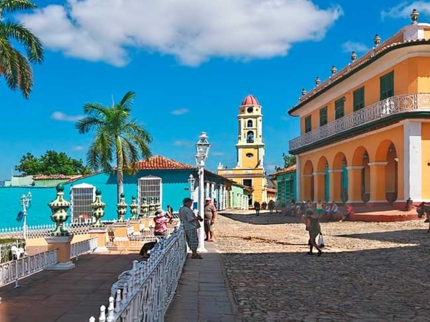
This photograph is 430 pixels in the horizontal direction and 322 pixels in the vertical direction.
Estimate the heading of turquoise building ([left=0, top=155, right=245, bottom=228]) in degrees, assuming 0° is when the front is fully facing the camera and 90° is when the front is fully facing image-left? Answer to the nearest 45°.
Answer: approximately 0°

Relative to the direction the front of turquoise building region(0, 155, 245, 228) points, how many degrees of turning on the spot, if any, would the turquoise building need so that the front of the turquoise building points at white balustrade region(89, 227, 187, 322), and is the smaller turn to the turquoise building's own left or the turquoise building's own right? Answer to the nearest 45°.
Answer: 0° — it already faces it

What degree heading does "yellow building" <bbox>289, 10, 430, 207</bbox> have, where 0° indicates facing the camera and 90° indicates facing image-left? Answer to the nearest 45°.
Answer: approximately 45°

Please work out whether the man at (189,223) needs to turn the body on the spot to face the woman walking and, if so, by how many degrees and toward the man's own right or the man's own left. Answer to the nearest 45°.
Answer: approximately 45° to the man's own left

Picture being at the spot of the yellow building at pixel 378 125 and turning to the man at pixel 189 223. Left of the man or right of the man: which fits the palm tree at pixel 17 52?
right

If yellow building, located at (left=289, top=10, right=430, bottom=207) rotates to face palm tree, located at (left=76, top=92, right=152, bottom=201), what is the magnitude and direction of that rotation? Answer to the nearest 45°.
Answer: approximately 45° to its right

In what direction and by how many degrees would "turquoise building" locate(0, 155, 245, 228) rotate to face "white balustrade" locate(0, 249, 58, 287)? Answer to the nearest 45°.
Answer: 0° — it already faces it
